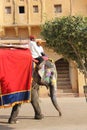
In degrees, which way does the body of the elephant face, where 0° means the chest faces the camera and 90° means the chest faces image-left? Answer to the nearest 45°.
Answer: approximately 270°
